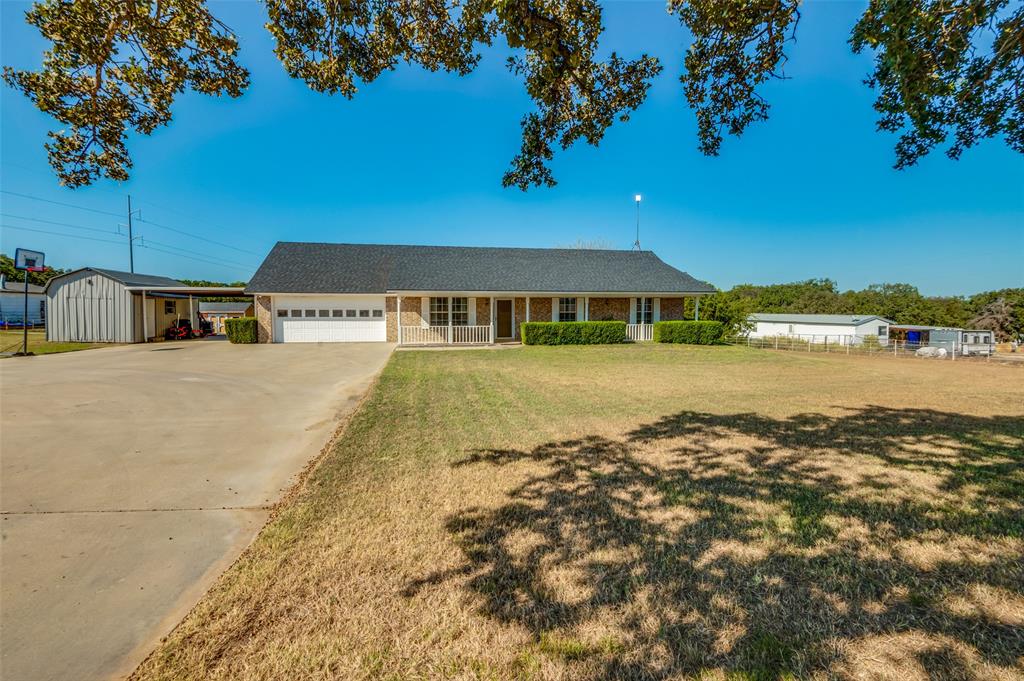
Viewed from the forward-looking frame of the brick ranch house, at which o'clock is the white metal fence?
The white metal fence is roughly at 9 o'clock from the brick ranch house.

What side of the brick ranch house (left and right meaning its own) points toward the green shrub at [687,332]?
left

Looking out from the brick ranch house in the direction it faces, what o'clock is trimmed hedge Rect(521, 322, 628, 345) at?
The trimmed hedge is roughly at 10 o'clock from the brick ranch house.

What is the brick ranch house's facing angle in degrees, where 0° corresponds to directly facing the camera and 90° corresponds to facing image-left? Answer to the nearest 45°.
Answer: approximately 0°

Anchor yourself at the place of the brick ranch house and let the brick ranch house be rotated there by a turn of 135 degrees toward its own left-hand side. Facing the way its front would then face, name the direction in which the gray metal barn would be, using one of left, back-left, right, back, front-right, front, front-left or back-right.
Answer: back-left

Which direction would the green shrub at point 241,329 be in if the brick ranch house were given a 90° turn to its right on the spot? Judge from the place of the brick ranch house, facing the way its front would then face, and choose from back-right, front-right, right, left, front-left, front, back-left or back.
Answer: front
